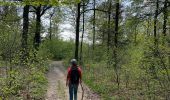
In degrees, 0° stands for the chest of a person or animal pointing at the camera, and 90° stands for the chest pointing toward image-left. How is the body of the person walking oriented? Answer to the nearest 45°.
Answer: approximately 180°
